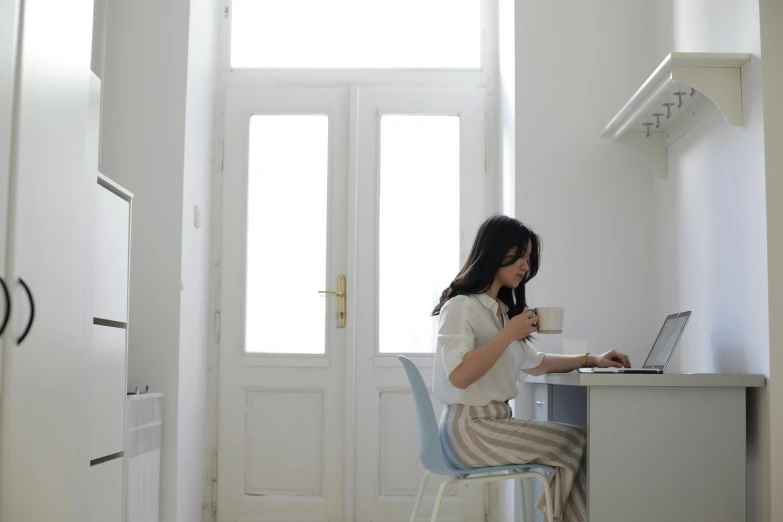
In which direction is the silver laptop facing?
to the viewer's left

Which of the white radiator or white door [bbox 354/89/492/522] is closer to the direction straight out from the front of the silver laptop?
the white radiator

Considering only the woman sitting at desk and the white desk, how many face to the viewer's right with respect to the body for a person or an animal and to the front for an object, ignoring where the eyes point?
1

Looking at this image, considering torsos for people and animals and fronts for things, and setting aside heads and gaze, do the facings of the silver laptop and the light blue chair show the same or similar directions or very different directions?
very different directions

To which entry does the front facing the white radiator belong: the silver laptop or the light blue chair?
the silver laptop

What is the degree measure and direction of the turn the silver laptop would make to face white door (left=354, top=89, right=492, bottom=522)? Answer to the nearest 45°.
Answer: approximately 45° to its right

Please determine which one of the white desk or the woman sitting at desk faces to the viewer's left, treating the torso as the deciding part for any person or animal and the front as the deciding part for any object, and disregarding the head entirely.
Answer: the white desk

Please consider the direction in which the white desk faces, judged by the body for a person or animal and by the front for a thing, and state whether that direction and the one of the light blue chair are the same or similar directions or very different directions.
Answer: very different directions

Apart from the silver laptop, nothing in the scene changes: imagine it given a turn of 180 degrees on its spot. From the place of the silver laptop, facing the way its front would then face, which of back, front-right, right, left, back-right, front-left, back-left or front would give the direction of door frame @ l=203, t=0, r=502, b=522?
back-left

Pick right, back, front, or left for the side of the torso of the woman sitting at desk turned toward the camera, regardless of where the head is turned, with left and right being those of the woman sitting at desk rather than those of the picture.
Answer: right

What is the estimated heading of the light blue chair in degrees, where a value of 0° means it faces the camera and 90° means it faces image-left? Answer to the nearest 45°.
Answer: approximately 270°

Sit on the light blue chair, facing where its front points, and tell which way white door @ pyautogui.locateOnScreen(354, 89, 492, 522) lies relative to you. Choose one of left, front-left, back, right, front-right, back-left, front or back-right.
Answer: left

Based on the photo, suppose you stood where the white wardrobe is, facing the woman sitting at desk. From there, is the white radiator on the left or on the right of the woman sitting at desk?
left

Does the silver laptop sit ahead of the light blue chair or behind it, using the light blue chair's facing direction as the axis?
ahead

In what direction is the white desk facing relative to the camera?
to the viewer's left
